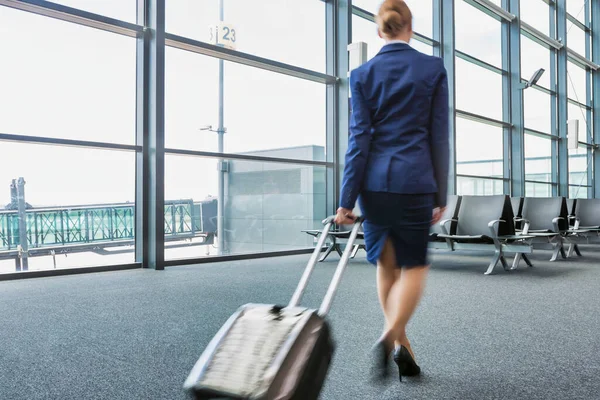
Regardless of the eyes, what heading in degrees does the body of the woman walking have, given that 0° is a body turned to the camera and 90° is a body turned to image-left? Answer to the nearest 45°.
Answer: approximately 180°

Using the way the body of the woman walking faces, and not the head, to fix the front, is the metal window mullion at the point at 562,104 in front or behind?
in front

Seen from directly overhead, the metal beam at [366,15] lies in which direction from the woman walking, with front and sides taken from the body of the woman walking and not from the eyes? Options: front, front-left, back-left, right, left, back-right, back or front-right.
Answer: front

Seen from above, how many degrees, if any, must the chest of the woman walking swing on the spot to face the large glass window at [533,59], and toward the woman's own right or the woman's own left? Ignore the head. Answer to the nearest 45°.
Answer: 0° — they already face it

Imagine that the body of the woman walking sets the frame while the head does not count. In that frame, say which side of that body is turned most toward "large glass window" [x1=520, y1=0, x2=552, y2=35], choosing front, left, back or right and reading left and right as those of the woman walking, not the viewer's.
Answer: front

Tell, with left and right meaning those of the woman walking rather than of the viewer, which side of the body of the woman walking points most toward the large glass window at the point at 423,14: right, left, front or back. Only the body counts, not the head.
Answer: front

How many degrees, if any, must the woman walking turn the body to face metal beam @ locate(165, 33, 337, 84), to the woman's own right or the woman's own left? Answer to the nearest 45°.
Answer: approximately 45° to the woman's own left

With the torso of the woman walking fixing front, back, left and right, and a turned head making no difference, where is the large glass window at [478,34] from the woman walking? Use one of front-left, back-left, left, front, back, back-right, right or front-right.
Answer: front

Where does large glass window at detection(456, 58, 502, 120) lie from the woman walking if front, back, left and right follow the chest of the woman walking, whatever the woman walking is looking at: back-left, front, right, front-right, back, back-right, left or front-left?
front

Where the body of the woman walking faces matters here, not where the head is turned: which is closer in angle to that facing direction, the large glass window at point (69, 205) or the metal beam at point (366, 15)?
the metal beam

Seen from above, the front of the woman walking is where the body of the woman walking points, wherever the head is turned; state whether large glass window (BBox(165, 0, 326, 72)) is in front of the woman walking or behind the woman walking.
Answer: in front

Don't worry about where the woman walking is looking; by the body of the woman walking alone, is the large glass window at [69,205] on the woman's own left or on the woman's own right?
on the woman's own left
